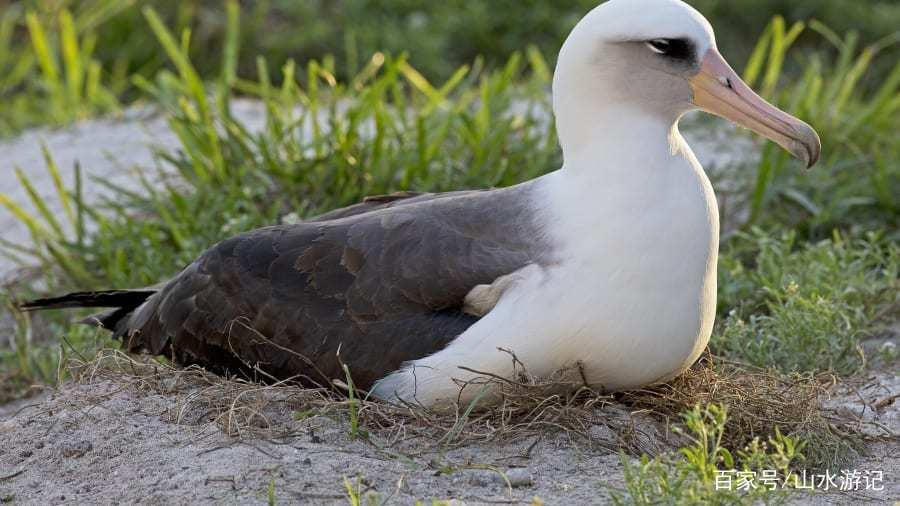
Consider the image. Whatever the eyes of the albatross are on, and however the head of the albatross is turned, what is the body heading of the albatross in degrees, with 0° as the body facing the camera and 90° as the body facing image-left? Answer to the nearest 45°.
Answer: approximately 270°
